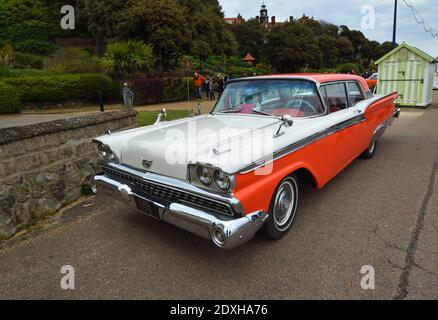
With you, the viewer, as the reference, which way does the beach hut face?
facing the viewer

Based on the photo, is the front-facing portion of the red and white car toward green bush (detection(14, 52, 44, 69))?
no

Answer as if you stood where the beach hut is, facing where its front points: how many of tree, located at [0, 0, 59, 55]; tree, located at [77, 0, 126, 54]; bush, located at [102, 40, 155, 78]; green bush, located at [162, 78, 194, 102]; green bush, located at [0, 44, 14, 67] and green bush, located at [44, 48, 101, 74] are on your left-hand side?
0

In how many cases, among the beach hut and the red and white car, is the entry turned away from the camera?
0

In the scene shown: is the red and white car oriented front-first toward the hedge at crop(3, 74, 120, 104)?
no

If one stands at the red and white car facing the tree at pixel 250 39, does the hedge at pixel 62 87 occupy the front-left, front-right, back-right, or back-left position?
front-left

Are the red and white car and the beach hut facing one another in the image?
no

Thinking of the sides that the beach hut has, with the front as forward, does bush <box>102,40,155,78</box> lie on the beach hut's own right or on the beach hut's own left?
on the beach hut's own right

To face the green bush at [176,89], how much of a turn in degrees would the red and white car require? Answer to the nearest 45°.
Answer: approximately 135° to its right

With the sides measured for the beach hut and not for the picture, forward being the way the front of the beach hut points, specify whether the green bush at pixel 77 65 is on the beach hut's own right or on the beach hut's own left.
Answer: on the beach hut's own right

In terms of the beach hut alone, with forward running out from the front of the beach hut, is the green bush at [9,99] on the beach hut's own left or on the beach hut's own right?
on the beach hut's own right

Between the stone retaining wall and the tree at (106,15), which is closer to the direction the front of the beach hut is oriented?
the stone retaining wall

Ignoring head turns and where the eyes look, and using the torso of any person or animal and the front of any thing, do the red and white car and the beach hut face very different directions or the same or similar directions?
same or similar directions

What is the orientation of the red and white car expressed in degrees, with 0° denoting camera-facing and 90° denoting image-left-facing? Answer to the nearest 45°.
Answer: approximately 45°

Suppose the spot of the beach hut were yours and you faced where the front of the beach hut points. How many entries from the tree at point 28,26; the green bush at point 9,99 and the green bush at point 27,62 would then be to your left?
0

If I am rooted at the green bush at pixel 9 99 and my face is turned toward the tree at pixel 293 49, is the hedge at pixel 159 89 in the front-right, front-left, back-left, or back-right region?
front-right

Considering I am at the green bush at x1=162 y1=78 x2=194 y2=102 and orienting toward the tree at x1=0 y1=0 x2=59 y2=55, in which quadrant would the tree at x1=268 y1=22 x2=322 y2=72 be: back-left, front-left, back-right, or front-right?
front-right
